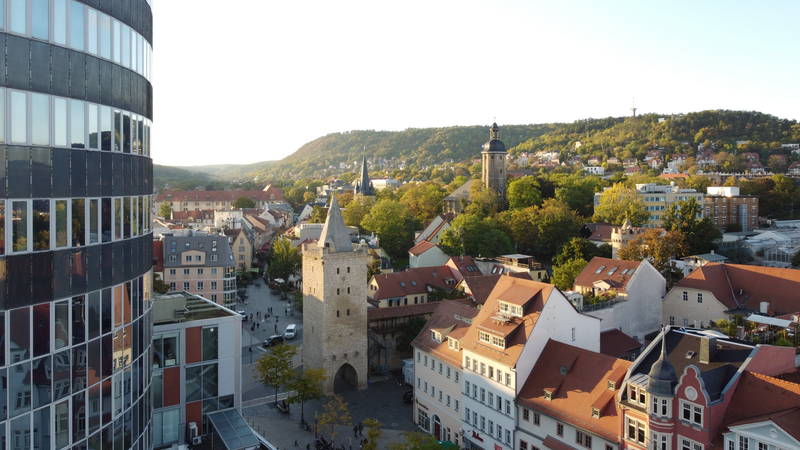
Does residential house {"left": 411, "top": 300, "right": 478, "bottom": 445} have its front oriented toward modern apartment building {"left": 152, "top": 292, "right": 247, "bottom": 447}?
yes

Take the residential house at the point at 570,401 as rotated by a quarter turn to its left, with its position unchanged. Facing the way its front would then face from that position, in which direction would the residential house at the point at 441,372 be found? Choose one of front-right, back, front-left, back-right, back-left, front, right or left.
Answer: back

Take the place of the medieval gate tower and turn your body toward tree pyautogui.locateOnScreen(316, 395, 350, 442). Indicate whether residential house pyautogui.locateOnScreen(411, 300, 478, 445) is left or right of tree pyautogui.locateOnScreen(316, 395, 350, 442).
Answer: left

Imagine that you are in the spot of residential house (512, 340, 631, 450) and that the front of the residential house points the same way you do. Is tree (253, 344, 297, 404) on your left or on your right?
on your right

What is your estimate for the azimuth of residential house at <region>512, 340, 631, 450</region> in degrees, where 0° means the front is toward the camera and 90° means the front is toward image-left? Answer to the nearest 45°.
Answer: approximately 45°

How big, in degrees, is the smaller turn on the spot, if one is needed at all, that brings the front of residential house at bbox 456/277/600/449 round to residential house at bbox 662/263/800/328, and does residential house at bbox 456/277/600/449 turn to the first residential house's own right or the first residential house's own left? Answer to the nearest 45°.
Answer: approximately 180°

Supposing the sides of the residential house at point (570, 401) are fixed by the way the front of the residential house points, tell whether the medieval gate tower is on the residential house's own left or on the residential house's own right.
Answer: on the residential house's own right

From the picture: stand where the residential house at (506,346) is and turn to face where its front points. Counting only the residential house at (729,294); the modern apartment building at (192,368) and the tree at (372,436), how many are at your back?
1

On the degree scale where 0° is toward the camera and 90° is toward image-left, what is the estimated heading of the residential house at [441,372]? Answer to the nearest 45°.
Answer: approximately 45°

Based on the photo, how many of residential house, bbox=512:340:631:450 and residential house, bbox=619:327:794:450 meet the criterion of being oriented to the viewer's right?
0

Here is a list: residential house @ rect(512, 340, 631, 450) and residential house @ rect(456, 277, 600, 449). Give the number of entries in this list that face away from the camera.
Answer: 0

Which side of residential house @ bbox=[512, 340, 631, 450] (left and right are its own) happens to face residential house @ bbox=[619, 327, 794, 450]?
left
